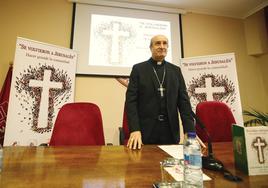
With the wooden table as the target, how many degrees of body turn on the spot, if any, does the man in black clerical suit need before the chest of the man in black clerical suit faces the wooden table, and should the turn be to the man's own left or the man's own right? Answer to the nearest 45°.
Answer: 0° — they already face it

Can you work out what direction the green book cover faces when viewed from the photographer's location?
facing the viewer and to the left of the viewer

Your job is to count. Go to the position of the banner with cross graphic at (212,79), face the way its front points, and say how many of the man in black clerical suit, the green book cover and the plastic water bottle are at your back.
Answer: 0

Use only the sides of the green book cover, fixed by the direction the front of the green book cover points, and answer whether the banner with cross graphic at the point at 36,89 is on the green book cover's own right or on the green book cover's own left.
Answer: on the green book cover's own right

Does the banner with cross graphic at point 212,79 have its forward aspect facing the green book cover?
yes

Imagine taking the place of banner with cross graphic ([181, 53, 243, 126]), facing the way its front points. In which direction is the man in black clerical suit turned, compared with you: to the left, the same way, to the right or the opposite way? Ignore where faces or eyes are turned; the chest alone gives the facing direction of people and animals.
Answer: the same way

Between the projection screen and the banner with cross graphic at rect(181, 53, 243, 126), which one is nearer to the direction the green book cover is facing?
the projection screen

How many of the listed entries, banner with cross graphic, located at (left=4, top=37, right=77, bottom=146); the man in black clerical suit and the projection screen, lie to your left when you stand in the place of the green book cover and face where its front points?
0

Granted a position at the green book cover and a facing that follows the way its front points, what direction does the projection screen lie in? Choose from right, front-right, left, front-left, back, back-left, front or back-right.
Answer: right

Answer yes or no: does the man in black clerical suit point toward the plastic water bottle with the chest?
yes

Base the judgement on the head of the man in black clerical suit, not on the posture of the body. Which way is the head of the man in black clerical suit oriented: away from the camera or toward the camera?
toward the camera

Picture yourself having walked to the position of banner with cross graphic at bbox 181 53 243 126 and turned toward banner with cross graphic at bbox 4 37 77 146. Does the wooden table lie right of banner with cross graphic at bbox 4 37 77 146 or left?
left

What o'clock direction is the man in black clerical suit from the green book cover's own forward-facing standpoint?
The man in black clerical suit is roughly at 3 o'clock from the green book cover.

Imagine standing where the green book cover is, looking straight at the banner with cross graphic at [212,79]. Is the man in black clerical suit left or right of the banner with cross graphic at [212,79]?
left

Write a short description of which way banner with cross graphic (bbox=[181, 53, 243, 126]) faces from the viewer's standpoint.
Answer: facing the viewer

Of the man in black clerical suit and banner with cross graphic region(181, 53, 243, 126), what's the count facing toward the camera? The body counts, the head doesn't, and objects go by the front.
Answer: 2

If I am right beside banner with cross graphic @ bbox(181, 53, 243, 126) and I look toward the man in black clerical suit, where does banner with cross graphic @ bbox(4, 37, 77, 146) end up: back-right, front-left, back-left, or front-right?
front-right

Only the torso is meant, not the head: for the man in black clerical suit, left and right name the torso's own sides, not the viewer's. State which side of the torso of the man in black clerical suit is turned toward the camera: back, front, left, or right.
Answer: front
